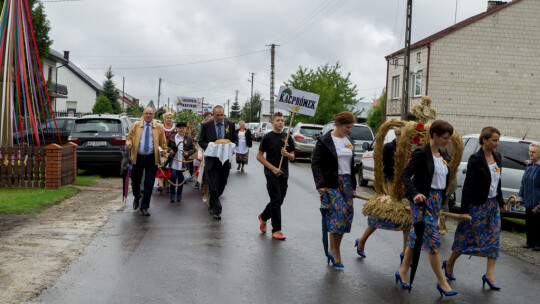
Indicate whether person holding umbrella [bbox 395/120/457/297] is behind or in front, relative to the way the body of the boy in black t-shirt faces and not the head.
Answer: in front

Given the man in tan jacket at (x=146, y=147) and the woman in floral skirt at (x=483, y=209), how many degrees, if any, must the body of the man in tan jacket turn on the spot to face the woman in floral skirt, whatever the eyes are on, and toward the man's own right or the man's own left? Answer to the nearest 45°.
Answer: approximately 45° to the man's own left

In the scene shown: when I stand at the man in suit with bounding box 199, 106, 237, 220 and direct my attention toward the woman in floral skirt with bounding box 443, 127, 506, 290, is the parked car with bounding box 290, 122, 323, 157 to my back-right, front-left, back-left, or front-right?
back-left

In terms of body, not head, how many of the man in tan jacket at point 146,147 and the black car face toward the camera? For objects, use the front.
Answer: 1

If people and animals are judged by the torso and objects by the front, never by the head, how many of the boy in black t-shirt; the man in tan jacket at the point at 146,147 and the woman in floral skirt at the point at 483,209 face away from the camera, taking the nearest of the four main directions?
0

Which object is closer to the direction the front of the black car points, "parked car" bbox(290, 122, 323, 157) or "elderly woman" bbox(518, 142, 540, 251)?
the parked car

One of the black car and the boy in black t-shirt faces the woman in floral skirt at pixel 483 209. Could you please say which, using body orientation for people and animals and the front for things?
the boy in black t-shirt

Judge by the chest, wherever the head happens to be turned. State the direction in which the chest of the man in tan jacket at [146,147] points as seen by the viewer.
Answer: toward the camera

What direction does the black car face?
away from the camera

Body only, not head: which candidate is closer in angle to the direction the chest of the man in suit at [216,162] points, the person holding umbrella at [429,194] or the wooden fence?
the person holding umbrella

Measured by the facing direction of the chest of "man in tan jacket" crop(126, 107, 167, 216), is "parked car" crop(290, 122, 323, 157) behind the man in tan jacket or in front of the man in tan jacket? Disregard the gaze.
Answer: behind

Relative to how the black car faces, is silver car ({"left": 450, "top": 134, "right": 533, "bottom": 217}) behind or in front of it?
behind

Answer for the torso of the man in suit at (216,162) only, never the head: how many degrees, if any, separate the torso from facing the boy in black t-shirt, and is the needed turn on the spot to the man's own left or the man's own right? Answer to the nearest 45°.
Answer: approximately 45° to the man's own left

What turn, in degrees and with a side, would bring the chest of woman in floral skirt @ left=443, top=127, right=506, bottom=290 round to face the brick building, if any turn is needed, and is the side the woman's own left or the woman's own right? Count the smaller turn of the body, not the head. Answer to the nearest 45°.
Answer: approximately 135° to the woman's own left

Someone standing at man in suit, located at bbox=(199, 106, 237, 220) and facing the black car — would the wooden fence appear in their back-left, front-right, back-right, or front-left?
front-left
